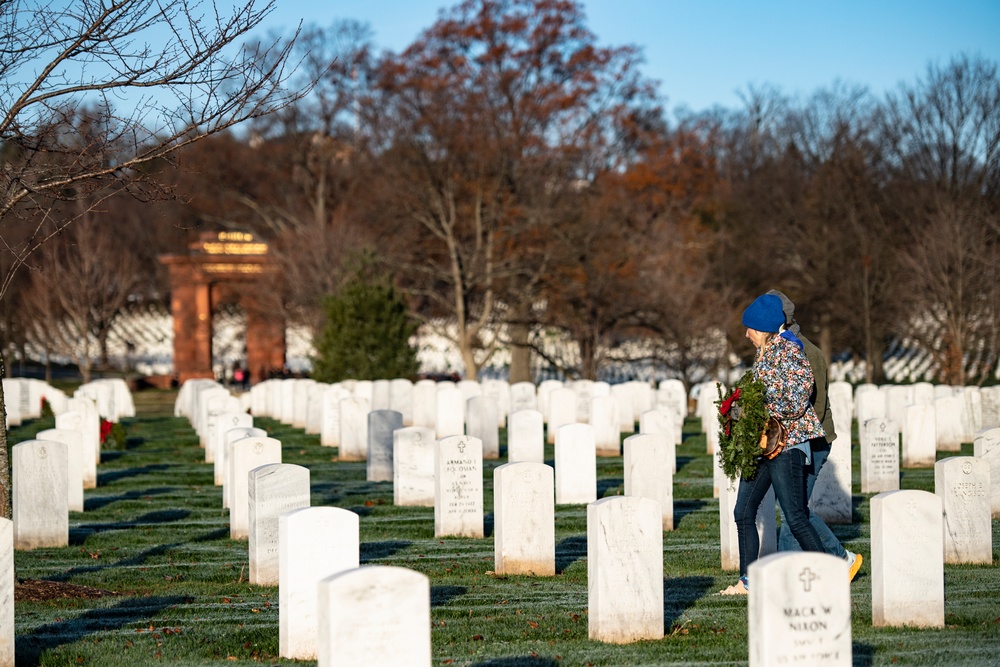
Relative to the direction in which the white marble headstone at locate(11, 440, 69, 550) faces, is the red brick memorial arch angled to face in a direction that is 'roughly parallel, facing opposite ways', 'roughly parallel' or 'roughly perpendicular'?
roughly parallel

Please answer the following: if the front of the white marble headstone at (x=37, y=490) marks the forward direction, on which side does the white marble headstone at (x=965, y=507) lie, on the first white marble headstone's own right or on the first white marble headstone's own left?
on the first white marble headstone's own left

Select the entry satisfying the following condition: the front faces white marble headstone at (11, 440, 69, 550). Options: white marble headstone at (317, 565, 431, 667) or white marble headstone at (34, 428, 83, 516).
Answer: white marble headstone at (34, 428, 83, 516)

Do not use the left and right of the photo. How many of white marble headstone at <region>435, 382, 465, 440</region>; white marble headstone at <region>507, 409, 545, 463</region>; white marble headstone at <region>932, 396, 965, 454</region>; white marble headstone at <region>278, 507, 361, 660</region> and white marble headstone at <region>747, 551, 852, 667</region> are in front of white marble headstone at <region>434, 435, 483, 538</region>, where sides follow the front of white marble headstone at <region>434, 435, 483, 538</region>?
2

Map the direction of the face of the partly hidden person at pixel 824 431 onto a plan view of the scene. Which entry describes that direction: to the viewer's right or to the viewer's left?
to the viewer's left

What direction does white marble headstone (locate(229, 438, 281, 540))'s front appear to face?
toward the camera

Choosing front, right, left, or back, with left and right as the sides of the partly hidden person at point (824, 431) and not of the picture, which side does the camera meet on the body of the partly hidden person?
left

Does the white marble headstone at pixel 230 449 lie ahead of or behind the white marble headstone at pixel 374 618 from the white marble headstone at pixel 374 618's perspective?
behind

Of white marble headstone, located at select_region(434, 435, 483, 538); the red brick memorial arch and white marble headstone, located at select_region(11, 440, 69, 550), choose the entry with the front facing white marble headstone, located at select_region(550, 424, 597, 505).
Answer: the red brick memorial arch

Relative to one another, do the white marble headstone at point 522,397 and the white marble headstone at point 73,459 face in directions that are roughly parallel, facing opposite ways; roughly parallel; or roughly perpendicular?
roughly parallel

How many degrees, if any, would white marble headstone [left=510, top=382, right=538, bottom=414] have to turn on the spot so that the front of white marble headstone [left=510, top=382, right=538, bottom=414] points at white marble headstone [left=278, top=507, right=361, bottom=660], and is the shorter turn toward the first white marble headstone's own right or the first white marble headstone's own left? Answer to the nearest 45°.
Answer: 0° — it already faces it
